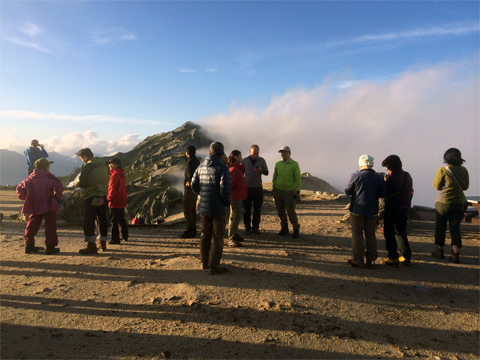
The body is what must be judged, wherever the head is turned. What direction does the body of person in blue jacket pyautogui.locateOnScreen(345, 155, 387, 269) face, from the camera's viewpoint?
away from the camera

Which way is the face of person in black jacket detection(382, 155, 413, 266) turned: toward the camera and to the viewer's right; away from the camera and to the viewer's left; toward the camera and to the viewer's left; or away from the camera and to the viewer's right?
away from the camera and to the viewer's left

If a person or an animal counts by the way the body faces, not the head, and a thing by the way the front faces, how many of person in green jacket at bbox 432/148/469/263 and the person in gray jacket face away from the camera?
1

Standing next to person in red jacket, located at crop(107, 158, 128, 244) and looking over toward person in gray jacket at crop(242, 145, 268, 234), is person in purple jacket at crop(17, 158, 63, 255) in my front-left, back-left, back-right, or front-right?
back-right

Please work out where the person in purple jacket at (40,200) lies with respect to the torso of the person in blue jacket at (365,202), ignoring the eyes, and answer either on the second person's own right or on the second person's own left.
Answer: on the second person's own left

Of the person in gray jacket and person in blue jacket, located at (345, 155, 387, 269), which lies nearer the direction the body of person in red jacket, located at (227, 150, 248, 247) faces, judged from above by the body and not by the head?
the person in blue jacket
